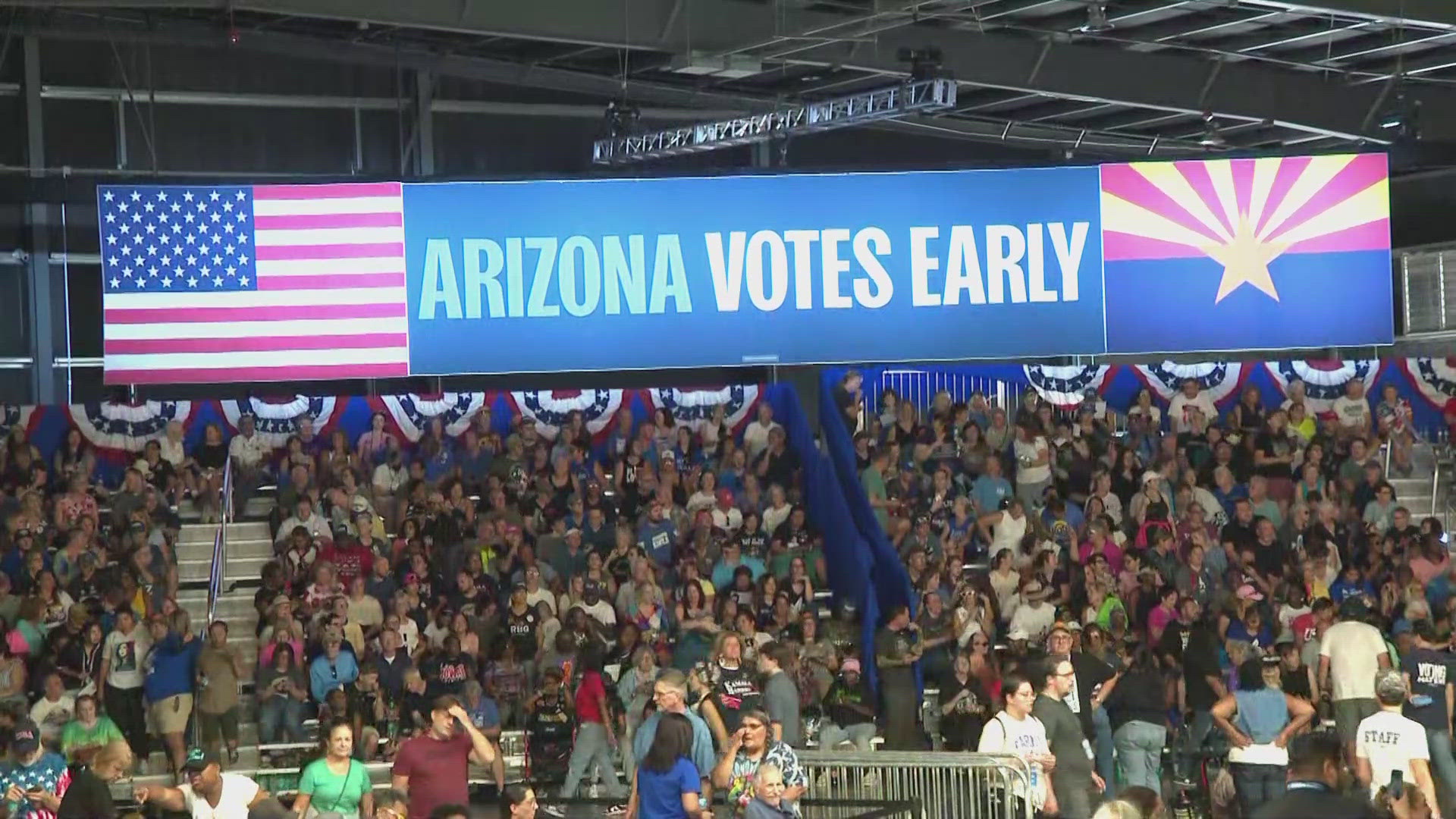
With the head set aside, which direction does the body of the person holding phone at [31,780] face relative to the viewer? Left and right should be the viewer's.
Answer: facing the viewer

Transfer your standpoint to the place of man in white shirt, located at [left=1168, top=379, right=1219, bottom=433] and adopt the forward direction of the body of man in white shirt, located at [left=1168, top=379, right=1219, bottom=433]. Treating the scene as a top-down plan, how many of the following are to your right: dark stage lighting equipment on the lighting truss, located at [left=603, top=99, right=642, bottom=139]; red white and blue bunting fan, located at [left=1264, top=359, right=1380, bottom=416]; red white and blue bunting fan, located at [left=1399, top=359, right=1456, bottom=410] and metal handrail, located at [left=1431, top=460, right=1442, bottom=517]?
1

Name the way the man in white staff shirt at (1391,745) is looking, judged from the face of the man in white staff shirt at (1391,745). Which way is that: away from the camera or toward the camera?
away from the camera

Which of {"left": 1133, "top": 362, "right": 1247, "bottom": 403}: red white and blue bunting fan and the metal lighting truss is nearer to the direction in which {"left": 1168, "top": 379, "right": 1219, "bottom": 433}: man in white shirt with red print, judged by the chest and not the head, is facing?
the metal lighting truss

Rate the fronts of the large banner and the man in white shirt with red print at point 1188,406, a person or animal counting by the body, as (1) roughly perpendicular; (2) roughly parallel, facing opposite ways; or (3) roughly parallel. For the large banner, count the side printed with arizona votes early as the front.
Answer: roughly parallel

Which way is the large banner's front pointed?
toward the camera

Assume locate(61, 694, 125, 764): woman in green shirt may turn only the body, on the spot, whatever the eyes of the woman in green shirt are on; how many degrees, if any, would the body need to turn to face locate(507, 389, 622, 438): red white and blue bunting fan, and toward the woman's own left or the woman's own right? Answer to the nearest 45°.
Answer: approximately 135° to the woman's own left

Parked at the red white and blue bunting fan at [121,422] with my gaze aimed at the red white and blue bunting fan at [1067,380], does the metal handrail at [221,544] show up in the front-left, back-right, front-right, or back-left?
front-right

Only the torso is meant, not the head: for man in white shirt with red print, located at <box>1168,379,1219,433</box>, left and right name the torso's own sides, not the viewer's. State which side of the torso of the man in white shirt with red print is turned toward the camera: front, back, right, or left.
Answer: front

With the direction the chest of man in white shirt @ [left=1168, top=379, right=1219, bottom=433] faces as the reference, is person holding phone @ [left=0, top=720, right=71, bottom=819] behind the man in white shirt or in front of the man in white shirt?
in front
